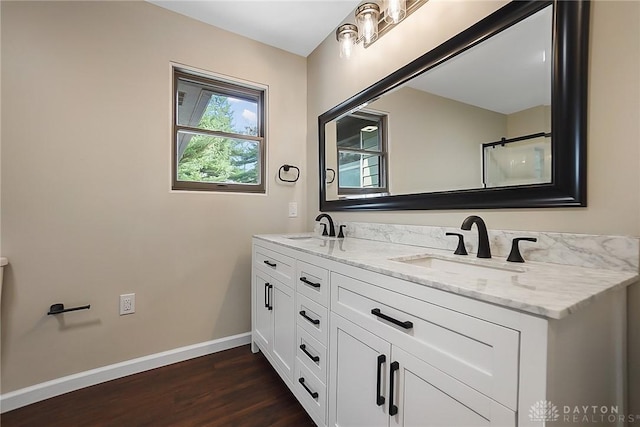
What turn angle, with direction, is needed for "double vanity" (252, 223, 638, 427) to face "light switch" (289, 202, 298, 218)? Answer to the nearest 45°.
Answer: approximately 90° to its right

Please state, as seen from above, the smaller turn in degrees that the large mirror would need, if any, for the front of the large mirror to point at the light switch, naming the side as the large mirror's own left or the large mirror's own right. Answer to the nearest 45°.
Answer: approximately 90° to the large mirror's own right

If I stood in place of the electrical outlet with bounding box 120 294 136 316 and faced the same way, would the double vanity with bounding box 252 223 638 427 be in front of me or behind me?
in front

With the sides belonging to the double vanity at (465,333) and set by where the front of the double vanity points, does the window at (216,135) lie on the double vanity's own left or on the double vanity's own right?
on the double vanity's own right

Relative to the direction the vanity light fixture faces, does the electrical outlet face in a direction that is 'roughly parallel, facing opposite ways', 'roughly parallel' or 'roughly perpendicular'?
roughly perpendicular

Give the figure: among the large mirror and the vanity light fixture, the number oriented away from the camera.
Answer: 0

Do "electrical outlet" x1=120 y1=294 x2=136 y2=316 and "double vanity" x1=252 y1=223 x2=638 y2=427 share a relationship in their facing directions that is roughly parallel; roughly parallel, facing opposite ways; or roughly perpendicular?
roughly perpendicular

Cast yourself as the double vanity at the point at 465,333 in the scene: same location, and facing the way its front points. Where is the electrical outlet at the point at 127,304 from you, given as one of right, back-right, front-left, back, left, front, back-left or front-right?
front-right

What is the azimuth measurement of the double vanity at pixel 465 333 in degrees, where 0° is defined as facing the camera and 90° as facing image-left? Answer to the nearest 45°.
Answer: approximately 45°

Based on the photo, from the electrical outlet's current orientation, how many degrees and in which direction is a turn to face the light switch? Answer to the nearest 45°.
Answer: approximately 90° to its left

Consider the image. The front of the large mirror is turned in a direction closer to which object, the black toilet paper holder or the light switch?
the black toilet paper holder
